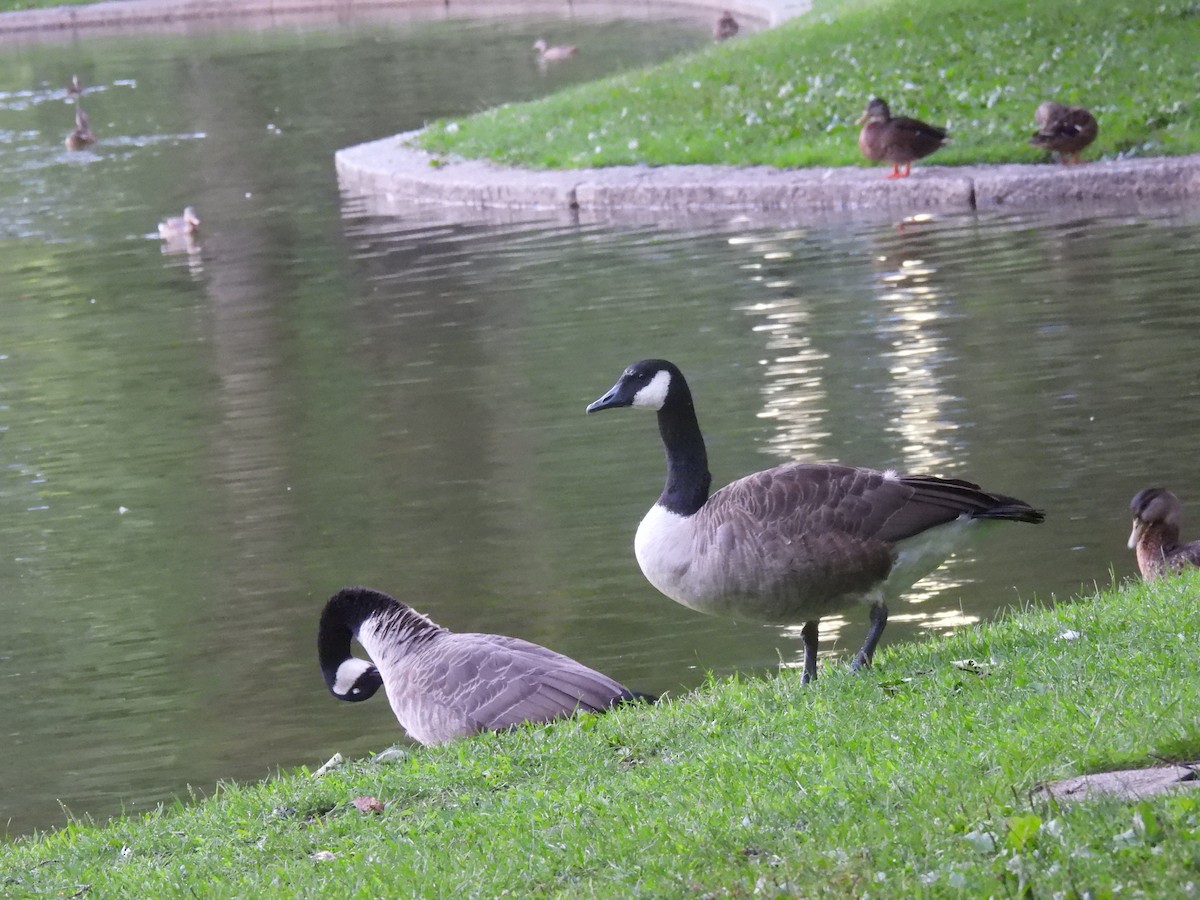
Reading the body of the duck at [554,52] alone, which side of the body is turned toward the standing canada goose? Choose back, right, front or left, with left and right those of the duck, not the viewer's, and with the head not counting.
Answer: left

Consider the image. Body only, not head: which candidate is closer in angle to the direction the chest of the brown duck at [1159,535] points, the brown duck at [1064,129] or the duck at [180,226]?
the duck

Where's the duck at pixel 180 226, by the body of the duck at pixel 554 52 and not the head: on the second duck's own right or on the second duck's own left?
on the second duck's own left

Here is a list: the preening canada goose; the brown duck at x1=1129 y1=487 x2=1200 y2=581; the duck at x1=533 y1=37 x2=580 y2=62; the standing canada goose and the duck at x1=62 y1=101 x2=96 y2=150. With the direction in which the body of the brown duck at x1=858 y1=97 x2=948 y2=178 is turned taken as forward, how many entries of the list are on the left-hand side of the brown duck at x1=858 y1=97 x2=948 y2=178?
3

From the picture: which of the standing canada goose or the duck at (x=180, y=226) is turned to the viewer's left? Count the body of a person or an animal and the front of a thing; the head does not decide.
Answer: the standing canada goose

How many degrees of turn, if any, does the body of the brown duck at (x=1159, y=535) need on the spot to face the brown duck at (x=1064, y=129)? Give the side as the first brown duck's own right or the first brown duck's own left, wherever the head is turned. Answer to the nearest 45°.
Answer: approximately 90° to the first brown duck's own right

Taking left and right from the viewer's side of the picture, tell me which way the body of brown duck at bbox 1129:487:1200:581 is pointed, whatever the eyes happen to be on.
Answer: facing to the left of the viewer

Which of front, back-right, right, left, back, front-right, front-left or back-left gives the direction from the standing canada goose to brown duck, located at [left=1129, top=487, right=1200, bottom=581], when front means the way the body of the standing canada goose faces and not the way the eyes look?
back-right

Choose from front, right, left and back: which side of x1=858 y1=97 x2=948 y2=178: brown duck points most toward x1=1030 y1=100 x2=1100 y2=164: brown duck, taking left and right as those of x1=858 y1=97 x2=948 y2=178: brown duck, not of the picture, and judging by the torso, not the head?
back

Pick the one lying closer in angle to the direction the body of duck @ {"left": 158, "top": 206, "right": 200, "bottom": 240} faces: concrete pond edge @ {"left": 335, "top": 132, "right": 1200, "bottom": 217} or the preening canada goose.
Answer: the concrete pond edge

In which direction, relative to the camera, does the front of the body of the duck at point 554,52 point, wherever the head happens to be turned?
to the viewer's left

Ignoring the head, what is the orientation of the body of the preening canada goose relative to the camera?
to the viewer's left

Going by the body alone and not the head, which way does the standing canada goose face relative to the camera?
to the viewer's left

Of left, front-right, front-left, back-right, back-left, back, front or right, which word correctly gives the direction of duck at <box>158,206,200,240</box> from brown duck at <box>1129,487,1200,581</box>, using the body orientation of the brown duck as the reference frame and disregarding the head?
front-right

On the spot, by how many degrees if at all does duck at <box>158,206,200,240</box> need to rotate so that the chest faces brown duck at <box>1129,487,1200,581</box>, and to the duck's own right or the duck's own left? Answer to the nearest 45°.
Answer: approximately 90° to the duck's own right

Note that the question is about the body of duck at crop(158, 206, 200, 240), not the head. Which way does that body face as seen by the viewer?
to the viewer's right

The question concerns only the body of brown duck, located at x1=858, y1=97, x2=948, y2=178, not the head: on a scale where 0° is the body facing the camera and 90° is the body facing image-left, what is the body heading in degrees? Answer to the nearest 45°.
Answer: approximately 90°
